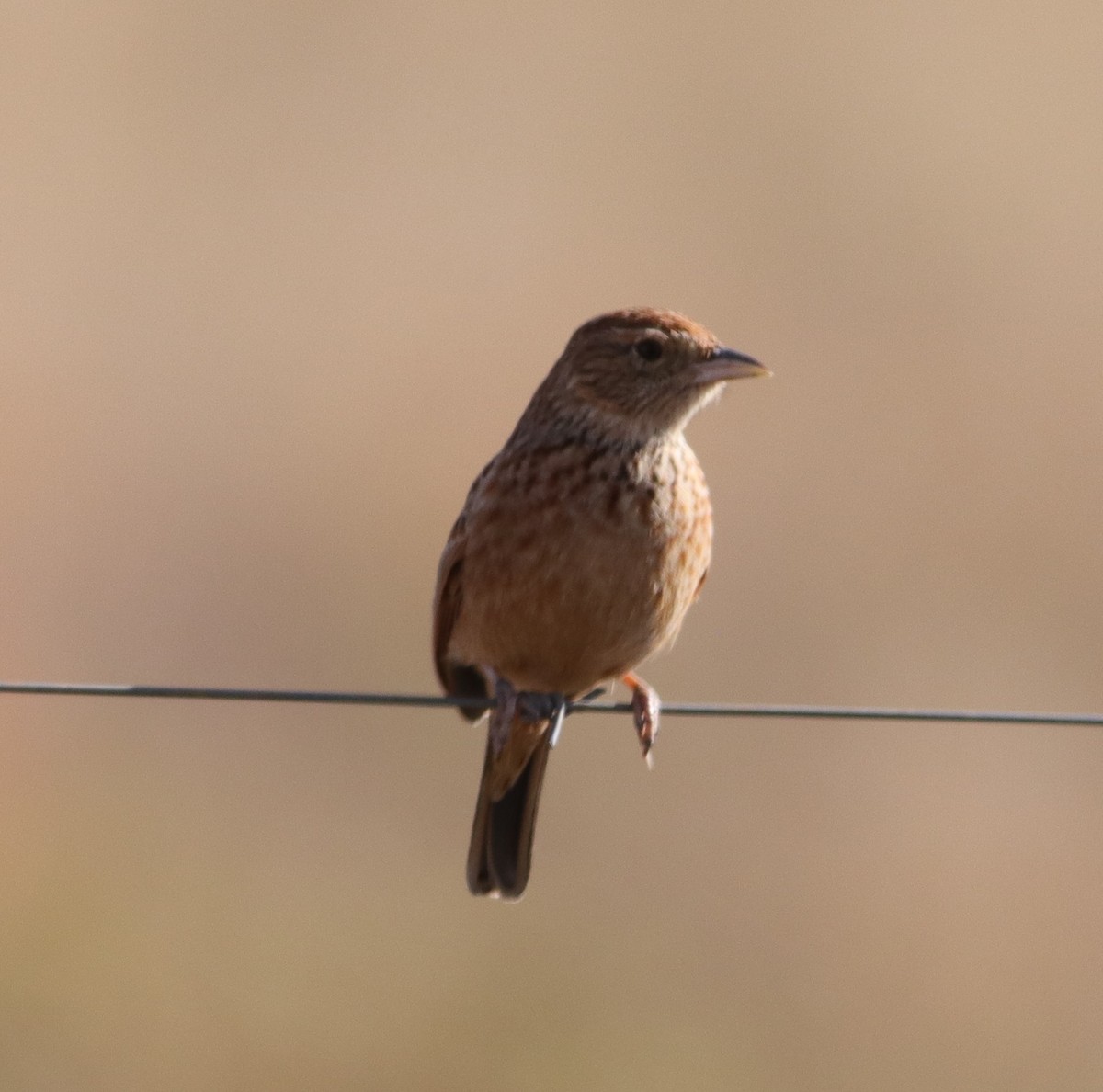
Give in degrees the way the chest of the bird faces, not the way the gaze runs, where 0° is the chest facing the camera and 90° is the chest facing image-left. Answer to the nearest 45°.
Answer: approximately 315°
